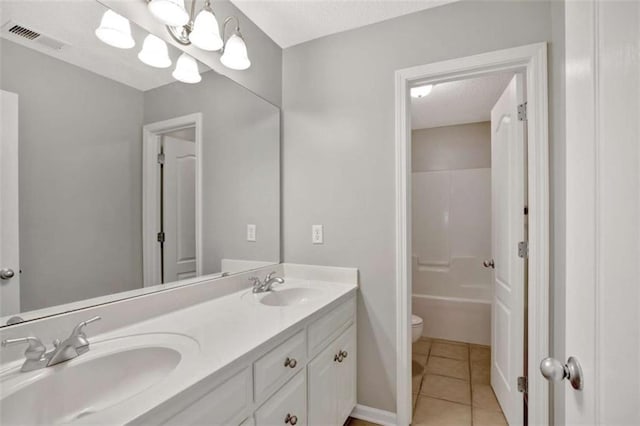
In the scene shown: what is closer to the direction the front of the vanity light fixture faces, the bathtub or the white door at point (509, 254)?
the white door

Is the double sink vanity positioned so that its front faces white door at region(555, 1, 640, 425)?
yes

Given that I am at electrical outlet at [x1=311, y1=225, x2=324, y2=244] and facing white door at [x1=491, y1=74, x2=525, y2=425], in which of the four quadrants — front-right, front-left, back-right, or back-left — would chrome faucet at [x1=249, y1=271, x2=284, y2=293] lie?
back-right

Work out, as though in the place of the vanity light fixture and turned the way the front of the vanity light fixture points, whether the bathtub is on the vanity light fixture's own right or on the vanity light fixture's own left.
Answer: on the vanity light fixture's own left

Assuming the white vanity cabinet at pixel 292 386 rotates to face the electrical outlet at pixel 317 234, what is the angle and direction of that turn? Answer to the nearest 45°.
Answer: approximately 135° to its left

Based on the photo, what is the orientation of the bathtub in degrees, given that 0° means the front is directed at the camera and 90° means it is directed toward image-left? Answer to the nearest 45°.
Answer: approximately 0°

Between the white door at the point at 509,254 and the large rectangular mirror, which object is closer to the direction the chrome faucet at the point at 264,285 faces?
the white door

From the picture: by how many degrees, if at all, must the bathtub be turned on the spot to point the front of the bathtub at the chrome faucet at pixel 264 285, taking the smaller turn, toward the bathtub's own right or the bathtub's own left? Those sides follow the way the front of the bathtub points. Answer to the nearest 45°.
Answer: approximately 45° to the bathtub's own right

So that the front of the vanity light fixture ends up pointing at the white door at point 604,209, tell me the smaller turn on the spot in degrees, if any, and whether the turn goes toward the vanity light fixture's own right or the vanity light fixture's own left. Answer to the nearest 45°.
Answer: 0° — it already faces it
